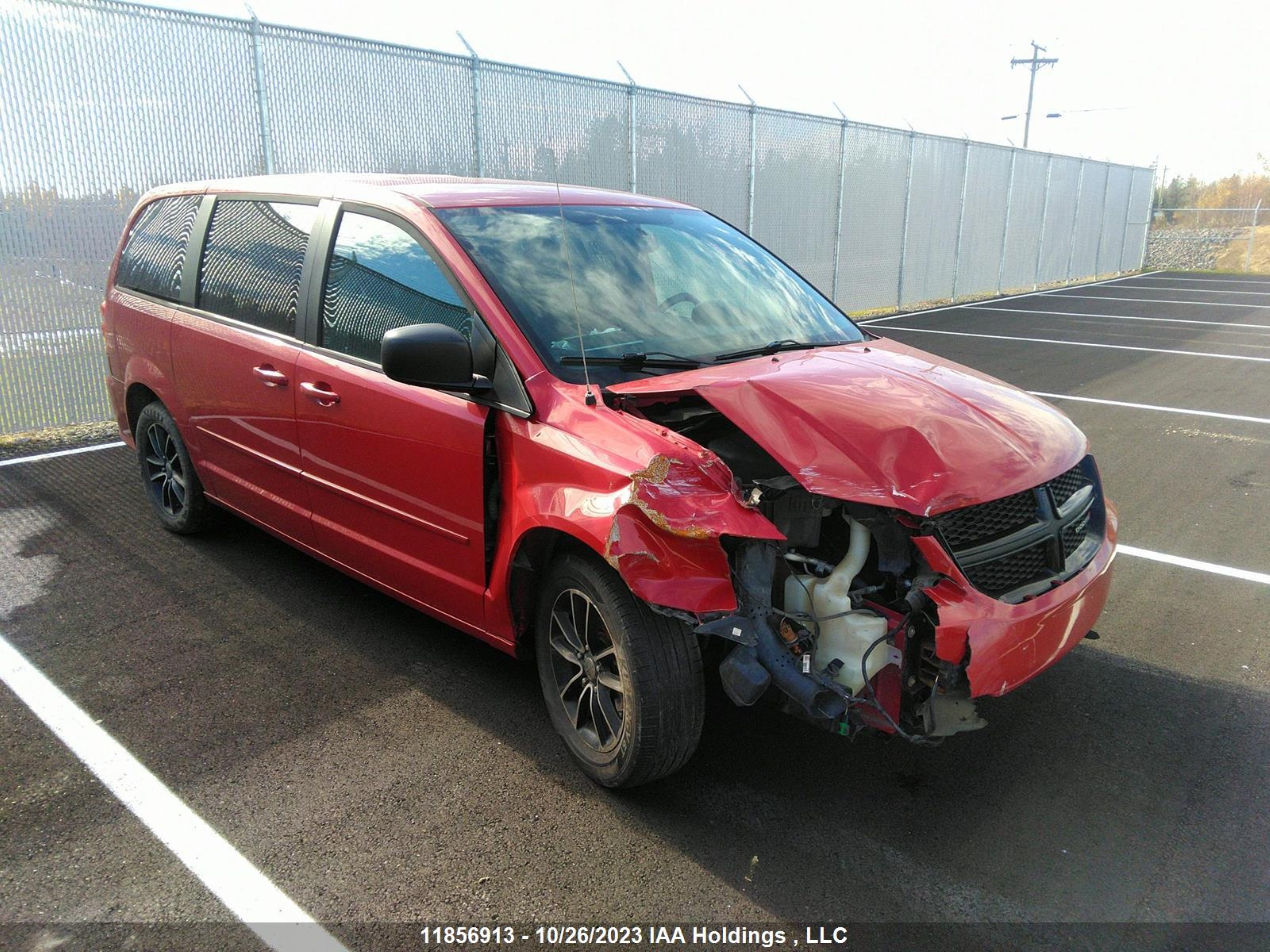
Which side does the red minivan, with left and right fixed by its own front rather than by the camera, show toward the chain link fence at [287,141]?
back

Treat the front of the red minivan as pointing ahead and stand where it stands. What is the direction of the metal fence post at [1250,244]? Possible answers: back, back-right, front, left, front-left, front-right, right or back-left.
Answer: left

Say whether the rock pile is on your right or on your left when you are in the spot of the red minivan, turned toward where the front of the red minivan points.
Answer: on your left

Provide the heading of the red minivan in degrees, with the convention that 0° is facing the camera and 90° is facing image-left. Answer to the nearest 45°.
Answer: approximately 315°
